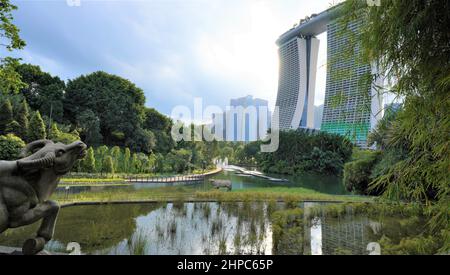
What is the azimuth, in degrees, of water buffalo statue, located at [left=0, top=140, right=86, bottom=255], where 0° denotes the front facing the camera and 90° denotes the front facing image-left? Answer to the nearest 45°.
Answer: approximately 270°

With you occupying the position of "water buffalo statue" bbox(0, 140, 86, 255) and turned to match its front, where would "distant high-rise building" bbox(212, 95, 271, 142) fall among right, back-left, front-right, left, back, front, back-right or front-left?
front-left

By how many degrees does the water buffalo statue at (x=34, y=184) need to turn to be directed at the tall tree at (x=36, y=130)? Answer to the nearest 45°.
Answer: approximately 90° to its left

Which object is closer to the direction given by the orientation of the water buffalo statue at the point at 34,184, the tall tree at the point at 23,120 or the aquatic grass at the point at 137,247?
the aquatic grass

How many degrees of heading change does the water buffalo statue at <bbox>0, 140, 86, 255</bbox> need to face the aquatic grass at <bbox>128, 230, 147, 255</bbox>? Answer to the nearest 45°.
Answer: approximately 45° to its left

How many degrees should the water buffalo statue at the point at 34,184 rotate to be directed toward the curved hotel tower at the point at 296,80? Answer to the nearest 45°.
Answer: approximately 45° to its left

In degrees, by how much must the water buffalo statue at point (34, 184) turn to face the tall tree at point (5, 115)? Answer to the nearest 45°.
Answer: approximately 90° to its left

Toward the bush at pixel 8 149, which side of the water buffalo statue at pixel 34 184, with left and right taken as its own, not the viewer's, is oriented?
left

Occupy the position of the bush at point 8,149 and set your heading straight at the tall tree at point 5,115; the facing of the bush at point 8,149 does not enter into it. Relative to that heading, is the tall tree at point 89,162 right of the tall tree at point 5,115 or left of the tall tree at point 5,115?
right

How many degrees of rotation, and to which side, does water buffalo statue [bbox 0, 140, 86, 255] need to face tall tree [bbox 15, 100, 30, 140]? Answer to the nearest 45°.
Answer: approximately 90° to its left

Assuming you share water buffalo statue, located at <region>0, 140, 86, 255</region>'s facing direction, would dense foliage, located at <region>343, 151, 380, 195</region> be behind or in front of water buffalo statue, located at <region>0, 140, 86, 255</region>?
in front
